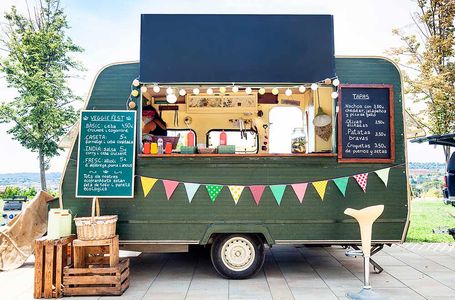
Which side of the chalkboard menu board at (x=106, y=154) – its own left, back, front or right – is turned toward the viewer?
front

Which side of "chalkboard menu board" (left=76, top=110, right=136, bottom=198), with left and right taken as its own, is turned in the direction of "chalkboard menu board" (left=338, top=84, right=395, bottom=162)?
left

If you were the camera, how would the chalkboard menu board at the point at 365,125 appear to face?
facing the viewer

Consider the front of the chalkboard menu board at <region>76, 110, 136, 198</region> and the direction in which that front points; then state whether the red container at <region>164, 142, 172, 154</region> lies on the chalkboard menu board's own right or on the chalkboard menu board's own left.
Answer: on the chalkboard menu board's own left

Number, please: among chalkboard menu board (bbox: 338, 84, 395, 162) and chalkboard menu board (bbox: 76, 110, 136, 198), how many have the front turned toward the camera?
2
